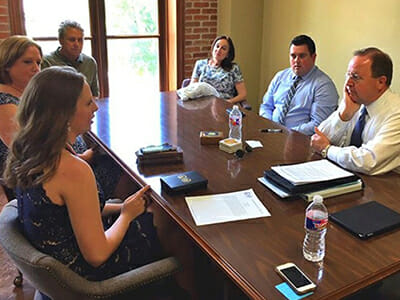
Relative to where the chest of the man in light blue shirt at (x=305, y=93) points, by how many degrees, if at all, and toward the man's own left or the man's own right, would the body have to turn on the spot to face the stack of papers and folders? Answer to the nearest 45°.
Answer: approximately 45° to the man's own left

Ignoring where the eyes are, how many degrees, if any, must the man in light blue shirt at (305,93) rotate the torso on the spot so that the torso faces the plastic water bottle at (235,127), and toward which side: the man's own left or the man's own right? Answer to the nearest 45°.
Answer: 0° — they already face it

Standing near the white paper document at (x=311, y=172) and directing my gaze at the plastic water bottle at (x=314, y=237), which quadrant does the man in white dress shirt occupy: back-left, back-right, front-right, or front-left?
back-left

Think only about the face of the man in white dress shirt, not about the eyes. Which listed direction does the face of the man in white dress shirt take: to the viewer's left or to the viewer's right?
to the viewer's left

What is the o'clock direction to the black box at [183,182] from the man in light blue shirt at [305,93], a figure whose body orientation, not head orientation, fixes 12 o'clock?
The black box is roughly at 11 o'clock from the man in light blue shirt.

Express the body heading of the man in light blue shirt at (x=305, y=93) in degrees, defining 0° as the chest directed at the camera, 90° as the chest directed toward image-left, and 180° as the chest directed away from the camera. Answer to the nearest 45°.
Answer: approximately 45°

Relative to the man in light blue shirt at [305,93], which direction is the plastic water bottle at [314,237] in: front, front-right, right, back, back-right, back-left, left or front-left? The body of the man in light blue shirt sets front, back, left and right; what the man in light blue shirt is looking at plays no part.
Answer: front-left

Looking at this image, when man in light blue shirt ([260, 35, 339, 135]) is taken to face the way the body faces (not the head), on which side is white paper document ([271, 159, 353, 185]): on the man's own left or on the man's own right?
on the man's own left

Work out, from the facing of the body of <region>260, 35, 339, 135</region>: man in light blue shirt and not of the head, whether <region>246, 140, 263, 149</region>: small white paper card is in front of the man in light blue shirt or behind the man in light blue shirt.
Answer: in front

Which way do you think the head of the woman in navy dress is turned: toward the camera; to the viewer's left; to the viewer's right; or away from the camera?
to the viewer's right

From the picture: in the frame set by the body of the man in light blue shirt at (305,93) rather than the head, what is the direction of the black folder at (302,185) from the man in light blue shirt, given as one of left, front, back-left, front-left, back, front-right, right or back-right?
front-left

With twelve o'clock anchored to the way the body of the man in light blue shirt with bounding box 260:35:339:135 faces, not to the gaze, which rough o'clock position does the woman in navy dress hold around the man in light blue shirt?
The woman in navy dress is roughly at 11 o'clock from the man in light blue shirt.

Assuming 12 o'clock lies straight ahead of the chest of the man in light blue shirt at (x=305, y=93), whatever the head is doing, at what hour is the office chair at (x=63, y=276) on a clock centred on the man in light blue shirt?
The office chair is roughly at 11 o'clock from the man in light blue shirt.

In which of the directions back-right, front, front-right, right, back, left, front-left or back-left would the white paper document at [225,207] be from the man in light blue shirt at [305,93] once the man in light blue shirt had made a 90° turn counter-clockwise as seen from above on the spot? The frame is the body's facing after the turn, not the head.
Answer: front-right
